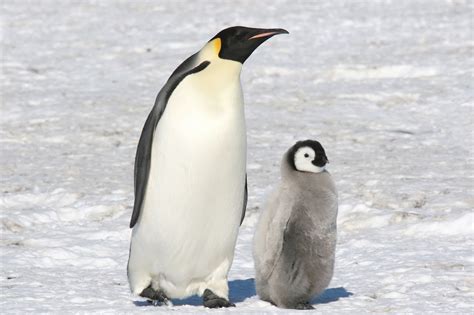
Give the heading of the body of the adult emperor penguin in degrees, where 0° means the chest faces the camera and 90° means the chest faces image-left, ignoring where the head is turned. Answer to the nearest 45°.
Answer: approximately 315°

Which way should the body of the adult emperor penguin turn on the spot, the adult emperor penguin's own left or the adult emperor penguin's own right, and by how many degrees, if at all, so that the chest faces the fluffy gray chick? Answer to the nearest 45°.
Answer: approximately 45° to the adult emperor penguin's own left

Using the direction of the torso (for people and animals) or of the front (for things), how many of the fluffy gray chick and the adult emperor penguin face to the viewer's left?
0

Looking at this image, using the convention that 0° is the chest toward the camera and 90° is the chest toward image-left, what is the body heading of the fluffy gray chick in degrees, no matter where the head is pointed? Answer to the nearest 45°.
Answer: approximately 315°
